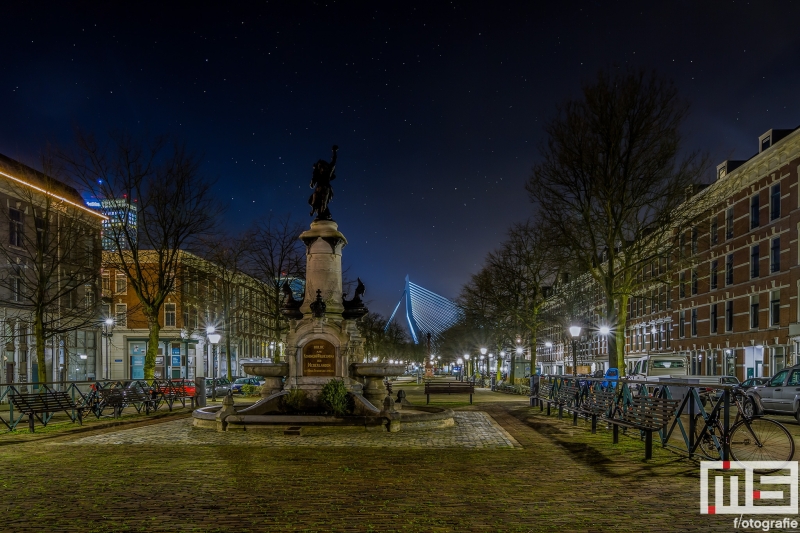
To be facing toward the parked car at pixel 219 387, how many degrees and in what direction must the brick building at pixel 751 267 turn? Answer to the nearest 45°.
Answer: approximately 45° to its right

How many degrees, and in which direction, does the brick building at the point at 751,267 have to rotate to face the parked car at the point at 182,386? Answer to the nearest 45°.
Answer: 0° — it already faces it

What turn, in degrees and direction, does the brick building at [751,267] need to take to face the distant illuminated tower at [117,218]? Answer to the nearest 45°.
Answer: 0° — it already faces it

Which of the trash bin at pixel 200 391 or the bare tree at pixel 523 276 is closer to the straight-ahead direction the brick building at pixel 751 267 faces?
the trash bin

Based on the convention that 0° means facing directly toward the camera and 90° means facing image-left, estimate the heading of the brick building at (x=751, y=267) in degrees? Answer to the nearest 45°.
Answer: approximately 45°
